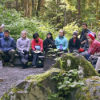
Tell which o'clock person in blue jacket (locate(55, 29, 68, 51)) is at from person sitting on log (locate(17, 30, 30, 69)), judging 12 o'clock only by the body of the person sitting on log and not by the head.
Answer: The person in blue jacket is roughly at 9 o'clock from the person sitting on log.

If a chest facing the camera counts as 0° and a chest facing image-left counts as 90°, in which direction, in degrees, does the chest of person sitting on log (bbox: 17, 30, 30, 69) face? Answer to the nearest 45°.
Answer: approximately 0°

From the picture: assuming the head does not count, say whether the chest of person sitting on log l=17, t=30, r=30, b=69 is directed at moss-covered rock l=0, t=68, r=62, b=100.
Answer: yes

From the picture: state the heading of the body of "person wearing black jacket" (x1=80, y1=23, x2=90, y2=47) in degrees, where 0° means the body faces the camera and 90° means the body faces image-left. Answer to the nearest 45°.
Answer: approximately 45°

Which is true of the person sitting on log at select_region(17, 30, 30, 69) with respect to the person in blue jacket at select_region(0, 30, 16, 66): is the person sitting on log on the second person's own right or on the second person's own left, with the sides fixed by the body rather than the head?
on the second person's own left

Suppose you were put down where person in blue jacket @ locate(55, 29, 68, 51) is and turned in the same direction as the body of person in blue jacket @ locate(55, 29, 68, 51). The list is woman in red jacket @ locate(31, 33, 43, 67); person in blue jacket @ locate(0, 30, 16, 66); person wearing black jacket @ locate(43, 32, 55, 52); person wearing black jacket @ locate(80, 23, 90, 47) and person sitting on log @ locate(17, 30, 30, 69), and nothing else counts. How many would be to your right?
4

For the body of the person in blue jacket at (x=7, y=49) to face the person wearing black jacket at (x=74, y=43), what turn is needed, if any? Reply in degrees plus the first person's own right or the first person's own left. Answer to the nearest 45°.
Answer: approximately 90° to the first person's own left

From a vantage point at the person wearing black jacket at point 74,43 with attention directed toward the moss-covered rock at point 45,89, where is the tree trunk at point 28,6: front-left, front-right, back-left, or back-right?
back-right

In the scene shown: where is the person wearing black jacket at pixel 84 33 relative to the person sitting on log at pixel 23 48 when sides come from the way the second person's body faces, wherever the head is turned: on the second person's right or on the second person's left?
on the second person's left

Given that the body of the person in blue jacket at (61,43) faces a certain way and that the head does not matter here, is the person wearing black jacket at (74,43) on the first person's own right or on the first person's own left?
on the first person's own left

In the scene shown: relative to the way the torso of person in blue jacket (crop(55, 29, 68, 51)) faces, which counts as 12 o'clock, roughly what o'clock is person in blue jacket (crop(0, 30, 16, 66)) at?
person in blue jacket (crop(0, 30, 16, 66)) is roughly at 3 o'clock from person in blue jacket (crop(55, 29, 68, 51)).

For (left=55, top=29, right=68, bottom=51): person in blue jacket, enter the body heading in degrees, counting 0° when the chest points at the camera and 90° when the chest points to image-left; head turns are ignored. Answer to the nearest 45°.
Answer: approximately 0°
